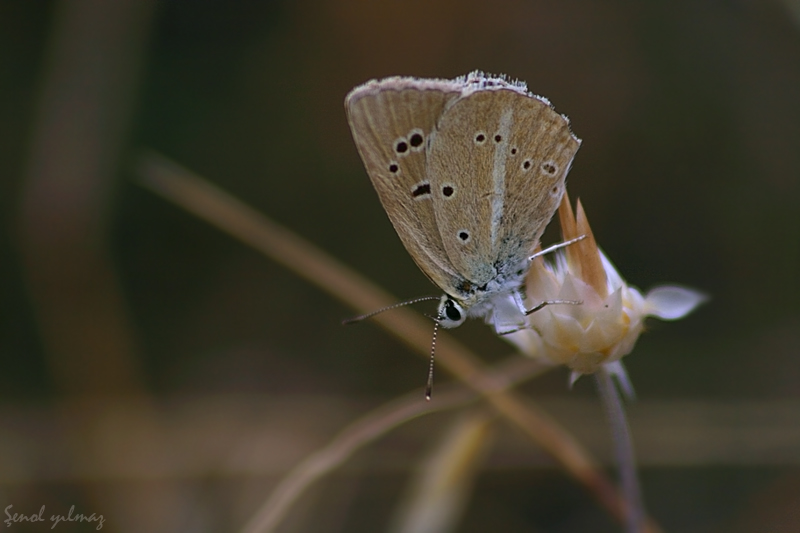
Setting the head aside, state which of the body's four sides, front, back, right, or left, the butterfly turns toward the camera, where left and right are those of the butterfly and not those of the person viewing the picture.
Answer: left

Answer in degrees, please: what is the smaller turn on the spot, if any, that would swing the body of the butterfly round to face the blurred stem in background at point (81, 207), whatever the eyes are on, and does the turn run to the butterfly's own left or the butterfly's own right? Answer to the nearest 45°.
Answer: approximately 45° to the butterfly's own right
